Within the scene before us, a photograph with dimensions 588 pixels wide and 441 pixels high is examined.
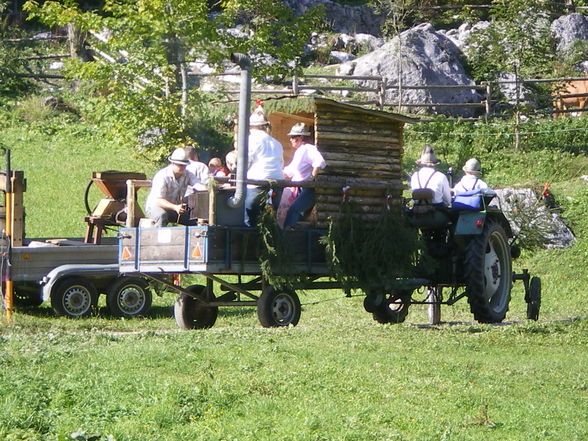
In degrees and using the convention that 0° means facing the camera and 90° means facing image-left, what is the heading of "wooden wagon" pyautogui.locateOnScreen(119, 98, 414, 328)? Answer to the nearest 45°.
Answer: approximately 225°

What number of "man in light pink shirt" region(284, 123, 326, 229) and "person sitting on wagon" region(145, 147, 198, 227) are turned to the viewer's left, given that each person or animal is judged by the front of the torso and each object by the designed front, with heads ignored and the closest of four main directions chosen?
1

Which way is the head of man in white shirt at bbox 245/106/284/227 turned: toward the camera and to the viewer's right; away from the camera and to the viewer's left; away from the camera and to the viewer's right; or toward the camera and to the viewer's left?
away from the camera and to the viewer's right

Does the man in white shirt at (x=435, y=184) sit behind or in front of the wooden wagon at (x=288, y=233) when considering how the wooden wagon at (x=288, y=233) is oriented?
in front

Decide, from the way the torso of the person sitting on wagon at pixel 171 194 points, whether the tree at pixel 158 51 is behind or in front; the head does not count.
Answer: behind

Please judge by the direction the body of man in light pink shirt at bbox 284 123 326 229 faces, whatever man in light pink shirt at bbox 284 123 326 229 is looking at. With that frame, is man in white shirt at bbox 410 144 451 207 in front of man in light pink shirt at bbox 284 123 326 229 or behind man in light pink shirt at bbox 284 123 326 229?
behind

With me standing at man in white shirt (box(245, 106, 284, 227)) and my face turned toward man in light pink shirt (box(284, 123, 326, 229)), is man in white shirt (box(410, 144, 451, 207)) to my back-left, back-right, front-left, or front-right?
front-left

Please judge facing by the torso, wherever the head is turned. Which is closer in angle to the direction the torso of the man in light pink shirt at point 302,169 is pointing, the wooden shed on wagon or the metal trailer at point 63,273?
the metal trailer
